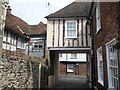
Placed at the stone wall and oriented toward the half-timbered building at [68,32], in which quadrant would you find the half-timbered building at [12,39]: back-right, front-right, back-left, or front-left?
front-left

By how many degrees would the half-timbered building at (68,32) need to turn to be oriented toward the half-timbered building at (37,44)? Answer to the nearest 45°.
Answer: approximately 135° to its right

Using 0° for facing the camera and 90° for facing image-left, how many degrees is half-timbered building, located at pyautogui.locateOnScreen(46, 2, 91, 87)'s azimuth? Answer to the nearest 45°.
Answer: approximately 0°

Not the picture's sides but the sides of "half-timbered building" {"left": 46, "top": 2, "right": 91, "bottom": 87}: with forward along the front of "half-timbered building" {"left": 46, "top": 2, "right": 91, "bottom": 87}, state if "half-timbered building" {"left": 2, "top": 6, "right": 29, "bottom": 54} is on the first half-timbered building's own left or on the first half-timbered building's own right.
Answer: on the first half-timbered building's own right

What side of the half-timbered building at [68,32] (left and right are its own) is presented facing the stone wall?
front
